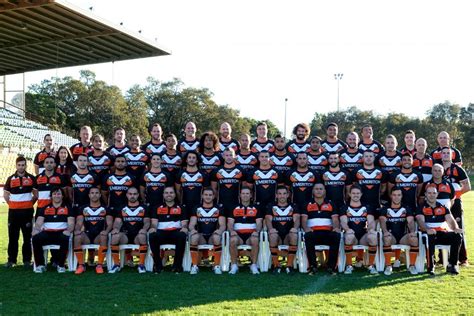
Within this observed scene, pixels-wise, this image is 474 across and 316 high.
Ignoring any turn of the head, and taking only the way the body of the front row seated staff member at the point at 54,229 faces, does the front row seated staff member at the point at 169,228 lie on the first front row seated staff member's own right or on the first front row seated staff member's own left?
on the first front row seated staff member's own left

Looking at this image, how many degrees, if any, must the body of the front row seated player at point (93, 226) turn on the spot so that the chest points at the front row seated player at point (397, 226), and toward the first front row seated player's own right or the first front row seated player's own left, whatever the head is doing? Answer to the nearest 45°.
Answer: approximately 90° to the first front row seated player's own left

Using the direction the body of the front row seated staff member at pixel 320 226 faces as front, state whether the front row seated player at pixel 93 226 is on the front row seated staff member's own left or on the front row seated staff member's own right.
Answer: on the front row seated staff member's own right

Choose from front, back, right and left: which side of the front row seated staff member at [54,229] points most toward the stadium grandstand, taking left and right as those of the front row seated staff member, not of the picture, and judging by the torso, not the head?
back

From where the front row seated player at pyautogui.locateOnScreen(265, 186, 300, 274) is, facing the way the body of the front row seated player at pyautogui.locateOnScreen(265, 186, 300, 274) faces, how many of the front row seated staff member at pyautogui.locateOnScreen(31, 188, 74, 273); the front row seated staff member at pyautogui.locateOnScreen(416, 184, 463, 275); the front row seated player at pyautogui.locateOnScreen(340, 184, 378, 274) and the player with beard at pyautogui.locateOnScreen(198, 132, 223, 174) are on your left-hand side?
2
